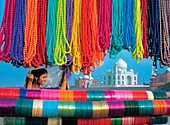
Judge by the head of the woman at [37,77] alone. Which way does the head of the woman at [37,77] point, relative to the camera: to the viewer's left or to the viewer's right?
to the viewer's right

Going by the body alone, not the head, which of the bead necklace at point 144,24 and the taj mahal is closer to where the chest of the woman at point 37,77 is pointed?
the bead necklace

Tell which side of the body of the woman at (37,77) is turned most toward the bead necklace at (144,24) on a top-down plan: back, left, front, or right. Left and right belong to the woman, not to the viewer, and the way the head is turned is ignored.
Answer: front
